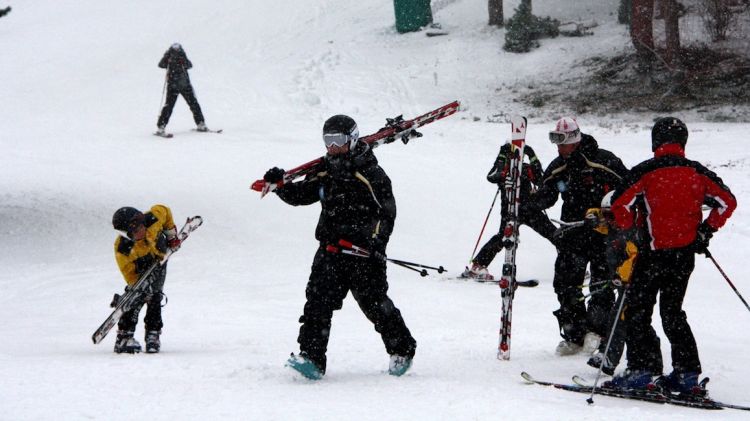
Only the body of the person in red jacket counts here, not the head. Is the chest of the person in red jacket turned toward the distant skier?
yes

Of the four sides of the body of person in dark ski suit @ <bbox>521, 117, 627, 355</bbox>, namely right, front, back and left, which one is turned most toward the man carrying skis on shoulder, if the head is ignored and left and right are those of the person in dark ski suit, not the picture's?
front

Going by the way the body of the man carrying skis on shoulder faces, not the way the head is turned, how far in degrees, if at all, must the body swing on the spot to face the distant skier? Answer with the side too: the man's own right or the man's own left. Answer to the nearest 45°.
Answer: approximately 135° to the man's own right

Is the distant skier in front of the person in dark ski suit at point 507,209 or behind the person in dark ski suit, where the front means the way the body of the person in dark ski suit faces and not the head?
behind

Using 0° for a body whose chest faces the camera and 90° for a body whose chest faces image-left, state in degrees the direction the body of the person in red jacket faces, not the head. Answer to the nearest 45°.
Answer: approximately 135°

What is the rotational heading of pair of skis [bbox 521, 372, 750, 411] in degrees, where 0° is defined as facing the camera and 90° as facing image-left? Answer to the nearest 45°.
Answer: approximately 90°

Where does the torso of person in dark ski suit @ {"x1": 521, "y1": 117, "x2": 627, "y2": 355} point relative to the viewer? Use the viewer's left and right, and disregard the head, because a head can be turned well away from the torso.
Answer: facing the viewer and to the left of the viewer

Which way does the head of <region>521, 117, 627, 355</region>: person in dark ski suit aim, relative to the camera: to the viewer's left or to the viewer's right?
to the viewer's left

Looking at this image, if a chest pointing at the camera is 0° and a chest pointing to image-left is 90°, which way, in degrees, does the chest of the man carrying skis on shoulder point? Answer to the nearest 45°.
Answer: approximately 45°
